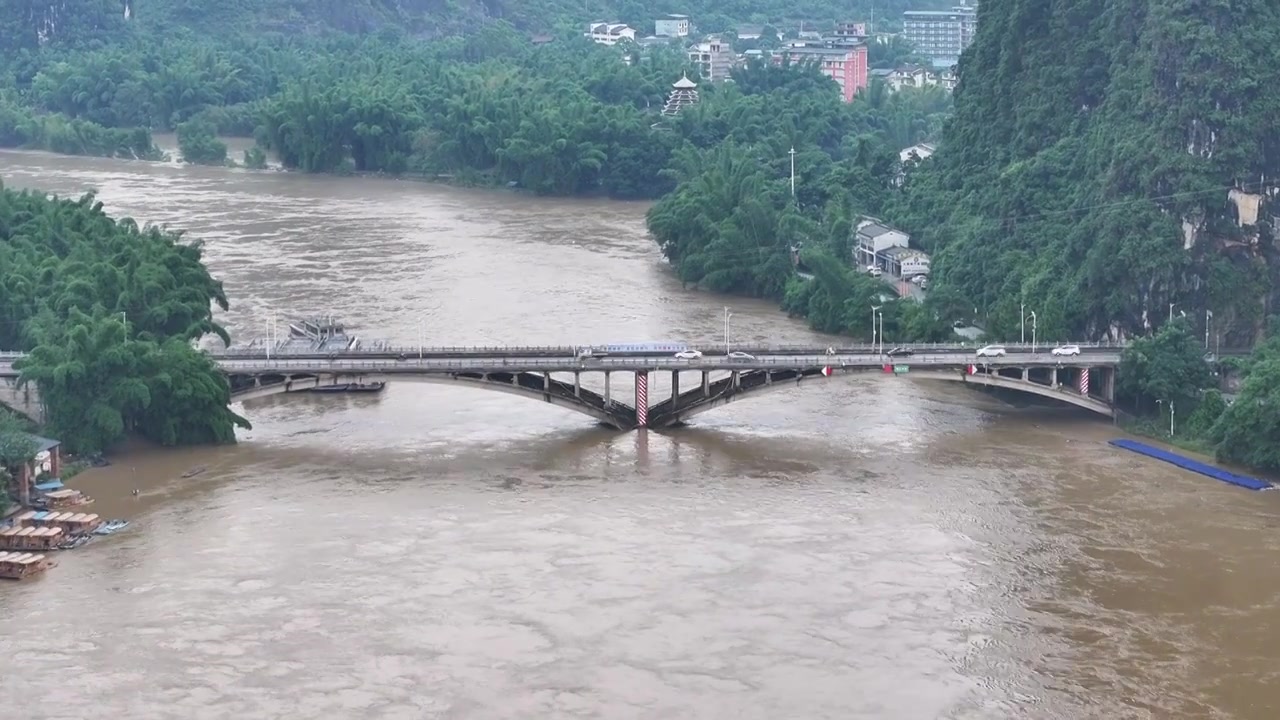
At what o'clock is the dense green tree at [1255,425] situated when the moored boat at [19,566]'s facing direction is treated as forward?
The dense green tree is roughly at 12 o'clock from the moored boat.

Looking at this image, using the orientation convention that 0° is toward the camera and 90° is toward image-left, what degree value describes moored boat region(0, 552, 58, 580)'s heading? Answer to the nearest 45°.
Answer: approximately 270°

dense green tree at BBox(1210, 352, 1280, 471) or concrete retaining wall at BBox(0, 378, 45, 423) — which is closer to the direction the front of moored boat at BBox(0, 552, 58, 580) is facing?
the dense green tree

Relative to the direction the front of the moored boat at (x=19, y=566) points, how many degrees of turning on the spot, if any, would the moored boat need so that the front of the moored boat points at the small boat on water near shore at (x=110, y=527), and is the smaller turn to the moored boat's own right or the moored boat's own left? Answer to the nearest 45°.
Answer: approximately 45° to the moored boat's own left

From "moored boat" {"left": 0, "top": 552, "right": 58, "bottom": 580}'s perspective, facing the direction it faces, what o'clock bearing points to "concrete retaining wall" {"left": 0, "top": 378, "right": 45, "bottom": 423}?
The concrete retaining wall is roughly at 9 o'clock from the moored boat.
